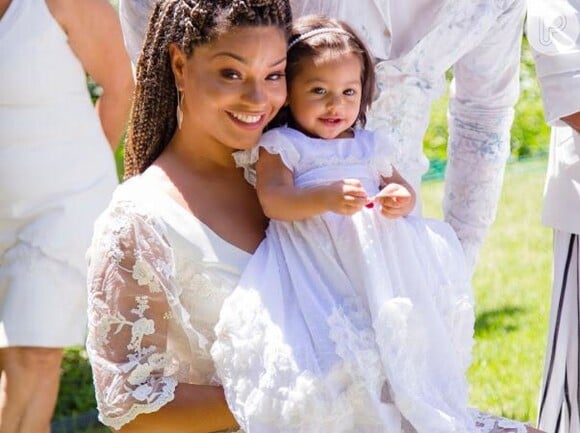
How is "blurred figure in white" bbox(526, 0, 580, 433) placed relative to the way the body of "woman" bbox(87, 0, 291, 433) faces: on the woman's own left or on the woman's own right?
on the woman's own left

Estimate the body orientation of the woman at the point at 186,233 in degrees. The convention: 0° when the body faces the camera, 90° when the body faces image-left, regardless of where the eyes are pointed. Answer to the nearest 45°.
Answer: approximately 315°

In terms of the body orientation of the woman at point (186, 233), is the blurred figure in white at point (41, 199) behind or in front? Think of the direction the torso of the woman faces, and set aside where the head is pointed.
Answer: behind
